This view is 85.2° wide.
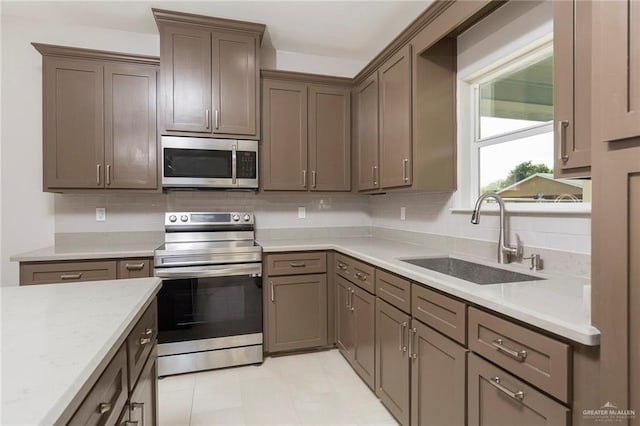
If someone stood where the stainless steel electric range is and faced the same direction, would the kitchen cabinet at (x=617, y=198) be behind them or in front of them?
in front

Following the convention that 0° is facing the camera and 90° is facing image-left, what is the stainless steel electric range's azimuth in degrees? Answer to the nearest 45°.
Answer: approximately 0°

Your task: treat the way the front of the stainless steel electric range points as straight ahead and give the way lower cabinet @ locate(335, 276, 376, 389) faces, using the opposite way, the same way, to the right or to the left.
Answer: to the right

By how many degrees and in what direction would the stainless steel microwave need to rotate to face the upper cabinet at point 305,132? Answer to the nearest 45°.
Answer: approximately 90° to its left

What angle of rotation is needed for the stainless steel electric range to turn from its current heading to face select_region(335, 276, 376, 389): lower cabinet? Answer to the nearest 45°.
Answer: approximately 45° to its left

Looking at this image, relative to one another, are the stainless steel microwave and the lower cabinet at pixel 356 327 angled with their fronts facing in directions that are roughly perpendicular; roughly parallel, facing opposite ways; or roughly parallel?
roughly perpendicular

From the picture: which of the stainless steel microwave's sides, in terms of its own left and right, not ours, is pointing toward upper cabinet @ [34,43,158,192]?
right

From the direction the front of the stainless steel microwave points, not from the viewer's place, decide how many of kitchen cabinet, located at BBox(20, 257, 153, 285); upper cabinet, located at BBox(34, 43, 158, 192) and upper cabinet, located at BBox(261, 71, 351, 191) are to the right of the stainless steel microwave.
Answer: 2

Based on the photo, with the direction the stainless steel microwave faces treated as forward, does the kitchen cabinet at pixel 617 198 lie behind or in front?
in front

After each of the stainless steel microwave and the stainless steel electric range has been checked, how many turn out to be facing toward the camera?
2
